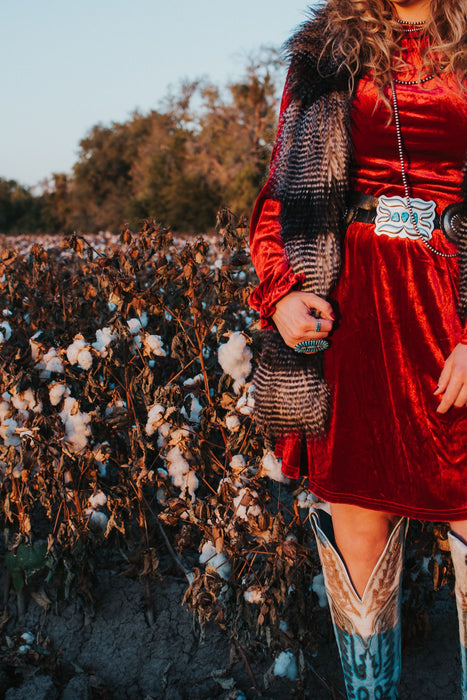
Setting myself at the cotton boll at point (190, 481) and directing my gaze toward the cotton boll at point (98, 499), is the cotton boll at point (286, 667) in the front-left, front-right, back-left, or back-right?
back-left

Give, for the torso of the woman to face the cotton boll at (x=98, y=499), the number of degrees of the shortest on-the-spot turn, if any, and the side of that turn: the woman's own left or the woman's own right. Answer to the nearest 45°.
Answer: approximately 135° to the woman's own right

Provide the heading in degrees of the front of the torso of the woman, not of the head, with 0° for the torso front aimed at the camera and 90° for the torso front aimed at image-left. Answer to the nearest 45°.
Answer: approximately 0°

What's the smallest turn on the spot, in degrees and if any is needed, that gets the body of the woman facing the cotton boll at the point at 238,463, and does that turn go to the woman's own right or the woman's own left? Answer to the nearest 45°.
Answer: approximately 135° to the woman's own right

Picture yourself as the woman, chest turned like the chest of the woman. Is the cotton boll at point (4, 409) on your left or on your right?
on your right

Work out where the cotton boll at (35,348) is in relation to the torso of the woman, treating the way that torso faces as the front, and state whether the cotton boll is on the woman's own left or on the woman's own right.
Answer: on the woman's own right

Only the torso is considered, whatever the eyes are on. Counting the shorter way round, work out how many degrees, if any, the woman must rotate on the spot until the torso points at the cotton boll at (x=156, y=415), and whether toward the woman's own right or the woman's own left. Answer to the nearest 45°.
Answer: approximately 135° to the woman's own right

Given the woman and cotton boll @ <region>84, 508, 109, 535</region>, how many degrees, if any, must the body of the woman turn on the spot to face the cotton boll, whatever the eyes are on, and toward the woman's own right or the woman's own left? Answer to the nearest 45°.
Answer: approximately 135° to the woman's own right
